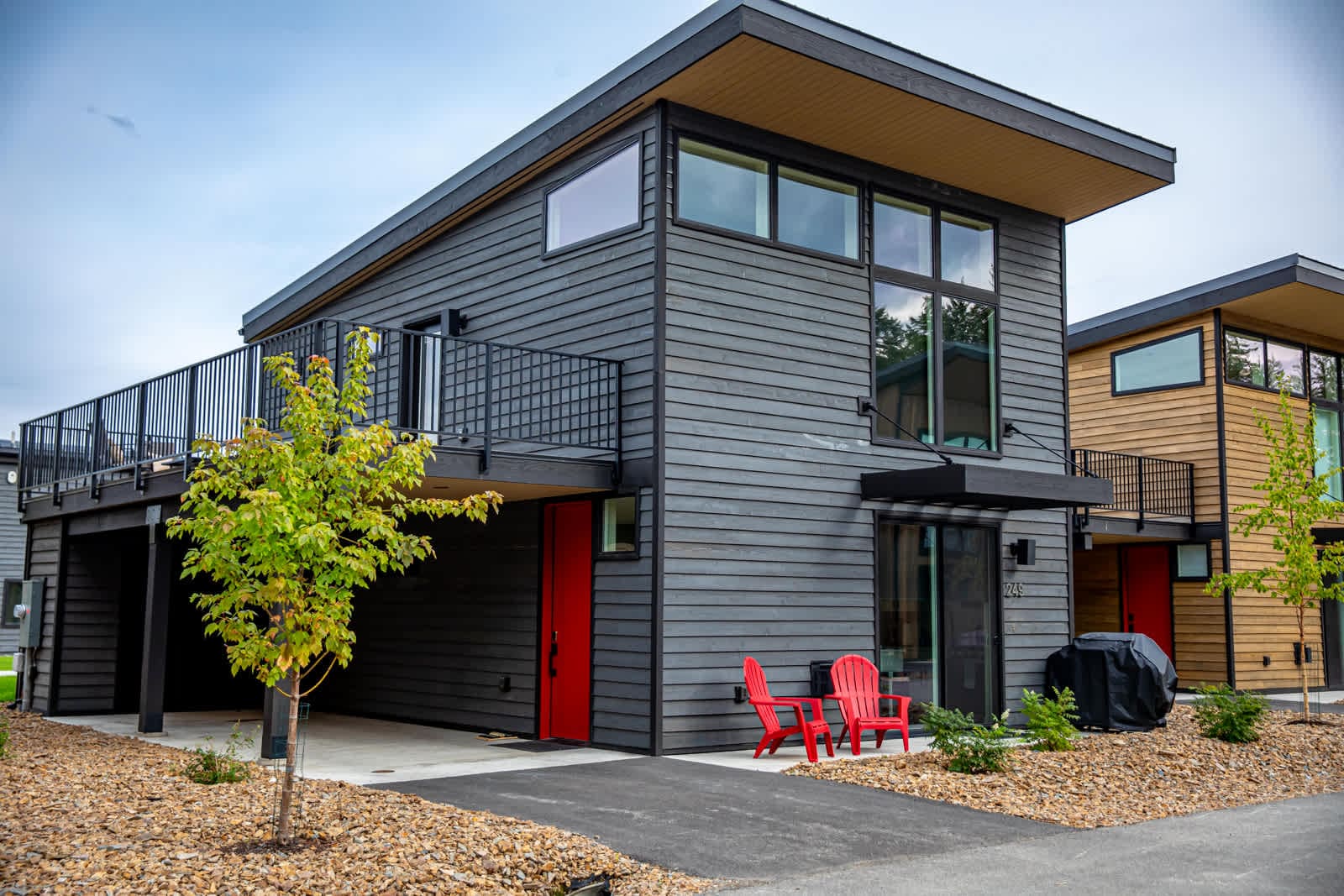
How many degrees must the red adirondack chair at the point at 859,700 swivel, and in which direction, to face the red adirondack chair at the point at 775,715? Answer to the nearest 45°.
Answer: approximately 90° to its right

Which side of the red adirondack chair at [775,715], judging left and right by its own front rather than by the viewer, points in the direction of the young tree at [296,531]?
right

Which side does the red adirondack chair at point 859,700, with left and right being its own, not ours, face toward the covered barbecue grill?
left

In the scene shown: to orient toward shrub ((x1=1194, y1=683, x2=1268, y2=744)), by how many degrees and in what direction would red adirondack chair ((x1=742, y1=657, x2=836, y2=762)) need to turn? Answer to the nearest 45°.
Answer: approximately 45° to its left

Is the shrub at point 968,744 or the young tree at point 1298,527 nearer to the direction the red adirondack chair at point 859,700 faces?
the shrub

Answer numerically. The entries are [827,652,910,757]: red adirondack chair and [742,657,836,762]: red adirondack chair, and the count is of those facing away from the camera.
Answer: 0

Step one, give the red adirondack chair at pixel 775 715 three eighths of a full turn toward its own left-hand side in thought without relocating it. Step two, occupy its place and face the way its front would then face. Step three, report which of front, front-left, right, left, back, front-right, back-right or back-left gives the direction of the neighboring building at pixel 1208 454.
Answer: front-right

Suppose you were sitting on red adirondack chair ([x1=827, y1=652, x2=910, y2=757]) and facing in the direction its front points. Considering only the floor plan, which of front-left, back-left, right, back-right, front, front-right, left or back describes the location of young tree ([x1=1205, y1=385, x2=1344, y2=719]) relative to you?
left

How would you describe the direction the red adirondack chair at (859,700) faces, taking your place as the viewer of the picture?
facing the viewer and to the right of the viewer

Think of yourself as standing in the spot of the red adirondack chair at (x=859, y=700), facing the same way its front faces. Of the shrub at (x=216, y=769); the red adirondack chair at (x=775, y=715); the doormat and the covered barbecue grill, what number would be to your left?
1

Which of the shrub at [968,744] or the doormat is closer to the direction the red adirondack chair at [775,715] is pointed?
the shrub

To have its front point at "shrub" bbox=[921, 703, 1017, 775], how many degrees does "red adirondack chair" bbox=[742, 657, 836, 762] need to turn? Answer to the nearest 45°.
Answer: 0° — it already faces it

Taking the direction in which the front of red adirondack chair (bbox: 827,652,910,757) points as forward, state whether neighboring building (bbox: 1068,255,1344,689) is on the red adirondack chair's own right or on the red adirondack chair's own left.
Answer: on the red adirondack chair's own left

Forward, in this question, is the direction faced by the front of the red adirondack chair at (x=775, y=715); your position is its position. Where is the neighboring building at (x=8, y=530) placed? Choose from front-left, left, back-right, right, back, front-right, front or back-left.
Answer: back

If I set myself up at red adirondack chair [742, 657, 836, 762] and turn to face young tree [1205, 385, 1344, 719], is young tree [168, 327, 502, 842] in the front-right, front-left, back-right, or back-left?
back-right

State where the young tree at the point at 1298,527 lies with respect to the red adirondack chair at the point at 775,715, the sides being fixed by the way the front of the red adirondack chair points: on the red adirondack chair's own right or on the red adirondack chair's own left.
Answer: on the red adirondack chair's own left

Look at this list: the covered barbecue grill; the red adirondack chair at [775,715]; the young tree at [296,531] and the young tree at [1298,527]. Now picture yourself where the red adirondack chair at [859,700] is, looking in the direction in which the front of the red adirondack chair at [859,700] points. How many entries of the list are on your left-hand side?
2

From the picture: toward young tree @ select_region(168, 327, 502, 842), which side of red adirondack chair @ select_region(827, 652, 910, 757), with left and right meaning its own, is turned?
right
